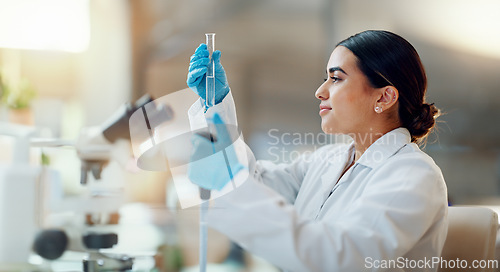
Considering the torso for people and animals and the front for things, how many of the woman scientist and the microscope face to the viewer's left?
1

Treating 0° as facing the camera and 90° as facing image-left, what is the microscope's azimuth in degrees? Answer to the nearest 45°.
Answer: approximately 270°

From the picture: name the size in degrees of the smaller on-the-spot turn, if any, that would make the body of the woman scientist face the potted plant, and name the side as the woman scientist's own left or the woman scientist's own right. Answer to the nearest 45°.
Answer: approximately 45° to the woman scientist's own right

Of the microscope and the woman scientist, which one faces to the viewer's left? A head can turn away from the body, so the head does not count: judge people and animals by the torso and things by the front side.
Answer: the woman scientist

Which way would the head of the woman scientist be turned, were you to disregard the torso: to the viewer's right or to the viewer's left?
to the viewer's left

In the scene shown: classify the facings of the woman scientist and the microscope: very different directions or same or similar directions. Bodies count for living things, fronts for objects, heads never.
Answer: very different directions

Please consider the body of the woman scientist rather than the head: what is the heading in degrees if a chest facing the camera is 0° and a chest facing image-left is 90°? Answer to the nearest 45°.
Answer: approximately 90°
